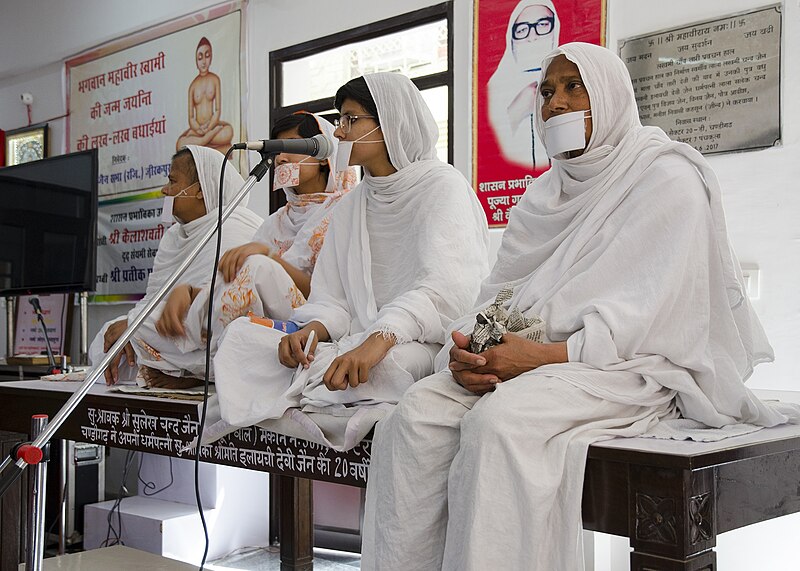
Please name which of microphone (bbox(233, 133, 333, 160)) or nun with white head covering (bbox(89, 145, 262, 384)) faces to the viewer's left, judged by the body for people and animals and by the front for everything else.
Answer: the nun with white head covering

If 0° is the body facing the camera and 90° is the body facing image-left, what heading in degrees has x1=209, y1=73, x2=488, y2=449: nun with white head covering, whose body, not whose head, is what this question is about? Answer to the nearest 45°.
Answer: approximately 45°

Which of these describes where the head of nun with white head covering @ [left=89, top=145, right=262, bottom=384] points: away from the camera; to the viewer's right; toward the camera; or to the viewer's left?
to the viewer's left

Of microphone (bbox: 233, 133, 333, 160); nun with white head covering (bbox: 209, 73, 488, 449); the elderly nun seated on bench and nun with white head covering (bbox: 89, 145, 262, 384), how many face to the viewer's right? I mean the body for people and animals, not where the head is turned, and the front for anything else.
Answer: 1

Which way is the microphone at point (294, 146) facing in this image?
to the viewer's right

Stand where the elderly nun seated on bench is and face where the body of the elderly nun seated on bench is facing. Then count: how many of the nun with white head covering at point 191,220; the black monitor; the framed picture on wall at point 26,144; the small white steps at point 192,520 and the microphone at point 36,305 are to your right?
5

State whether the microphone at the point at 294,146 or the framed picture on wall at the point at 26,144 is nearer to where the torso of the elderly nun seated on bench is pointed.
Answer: the microphone

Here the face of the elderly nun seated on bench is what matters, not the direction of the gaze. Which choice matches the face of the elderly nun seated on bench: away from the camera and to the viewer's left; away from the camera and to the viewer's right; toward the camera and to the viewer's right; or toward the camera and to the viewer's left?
toward the camera and to the viewer's left

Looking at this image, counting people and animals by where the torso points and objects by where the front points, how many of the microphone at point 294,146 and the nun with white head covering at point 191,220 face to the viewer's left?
1

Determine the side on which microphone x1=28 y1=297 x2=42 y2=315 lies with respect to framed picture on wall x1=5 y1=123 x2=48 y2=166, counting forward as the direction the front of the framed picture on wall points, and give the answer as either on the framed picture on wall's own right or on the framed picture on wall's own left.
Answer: on the framed picture on wall's own left

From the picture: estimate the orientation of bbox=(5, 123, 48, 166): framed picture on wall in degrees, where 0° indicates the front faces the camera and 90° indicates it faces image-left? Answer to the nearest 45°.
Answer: approximately 45°

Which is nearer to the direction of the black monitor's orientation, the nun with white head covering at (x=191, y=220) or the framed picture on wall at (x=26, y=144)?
the nun with white head covering
